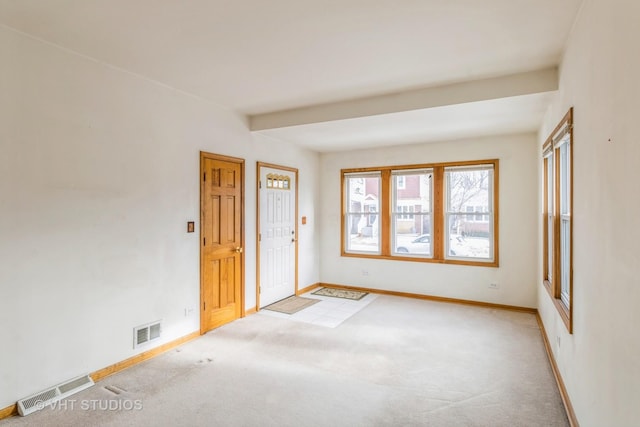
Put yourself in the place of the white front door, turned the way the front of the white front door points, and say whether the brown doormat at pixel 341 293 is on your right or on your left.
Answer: on your left

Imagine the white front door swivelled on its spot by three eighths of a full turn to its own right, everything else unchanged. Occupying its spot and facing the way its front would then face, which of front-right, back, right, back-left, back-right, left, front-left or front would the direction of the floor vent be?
front-left

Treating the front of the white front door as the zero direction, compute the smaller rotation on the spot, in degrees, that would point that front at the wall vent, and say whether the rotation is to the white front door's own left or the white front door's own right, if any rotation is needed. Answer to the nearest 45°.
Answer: approximately 90° to the white front door's own right

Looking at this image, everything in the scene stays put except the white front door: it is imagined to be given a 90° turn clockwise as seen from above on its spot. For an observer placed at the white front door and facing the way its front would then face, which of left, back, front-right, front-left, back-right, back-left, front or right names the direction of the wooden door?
front

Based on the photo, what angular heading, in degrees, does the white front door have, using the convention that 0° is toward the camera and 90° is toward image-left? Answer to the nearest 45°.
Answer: approximately 315°
